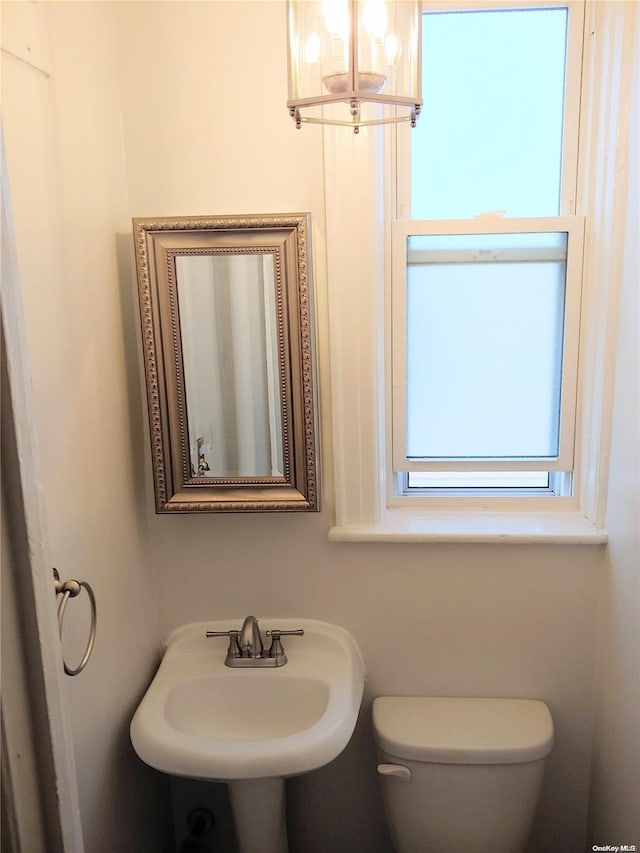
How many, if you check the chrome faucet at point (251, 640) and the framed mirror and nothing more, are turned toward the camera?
2

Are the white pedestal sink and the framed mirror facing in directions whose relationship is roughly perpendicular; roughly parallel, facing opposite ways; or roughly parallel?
roughly parallel

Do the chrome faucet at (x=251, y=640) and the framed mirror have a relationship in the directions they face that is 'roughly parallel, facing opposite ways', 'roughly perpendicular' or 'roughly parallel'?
roughly parallel

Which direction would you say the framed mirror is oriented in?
toward the camera

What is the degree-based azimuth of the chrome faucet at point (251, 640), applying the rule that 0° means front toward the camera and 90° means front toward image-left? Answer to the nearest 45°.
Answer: approximately 0°

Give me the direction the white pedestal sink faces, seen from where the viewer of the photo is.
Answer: facing the viewer
